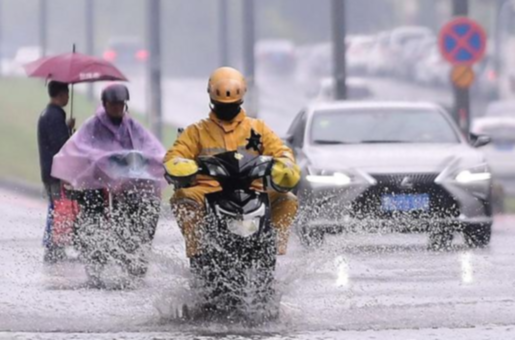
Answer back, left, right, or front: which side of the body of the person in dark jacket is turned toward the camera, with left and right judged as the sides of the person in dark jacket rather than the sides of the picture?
right

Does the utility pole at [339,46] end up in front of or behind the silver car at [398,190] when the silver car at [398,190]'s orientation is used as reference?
behind

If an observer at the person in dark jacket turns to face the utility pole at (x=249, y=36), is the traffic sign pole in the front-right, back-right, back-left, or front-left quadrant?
front-right

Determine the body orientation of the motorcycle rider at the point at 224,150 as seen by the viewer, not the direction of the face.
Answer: toward the camera

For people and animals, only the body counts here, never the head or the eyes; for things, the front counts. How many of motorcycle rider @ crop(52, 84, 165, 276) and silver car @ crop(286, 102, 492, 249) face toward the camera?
2

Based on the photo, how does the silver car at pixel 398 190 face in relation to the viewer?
toward the camera

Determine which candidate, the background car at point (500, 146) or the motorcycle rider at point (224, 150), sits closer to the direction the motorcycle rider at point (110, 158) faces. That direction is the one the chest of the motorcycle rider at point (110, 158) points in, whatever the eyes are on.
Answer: the motorcycle rider

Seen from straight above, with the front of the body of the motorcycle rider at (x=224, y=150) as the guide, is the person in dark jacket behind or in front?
behind

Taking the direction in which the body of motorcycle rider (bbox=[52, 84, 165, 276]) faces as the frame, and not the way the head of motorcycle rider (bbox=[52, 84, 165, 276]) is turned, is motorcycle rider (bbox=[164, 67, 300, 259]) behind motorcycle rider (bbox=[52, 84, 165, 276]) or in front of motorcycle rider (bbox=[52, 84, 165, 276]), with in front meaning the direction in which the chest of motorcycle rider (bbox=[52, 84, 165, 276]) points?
in front

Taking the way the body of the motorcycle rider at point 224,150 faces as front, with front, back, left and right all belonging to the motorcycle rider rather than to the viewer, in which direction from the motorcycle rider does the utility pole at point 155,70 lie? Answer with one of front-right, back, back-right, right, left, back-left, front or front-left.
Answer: back
